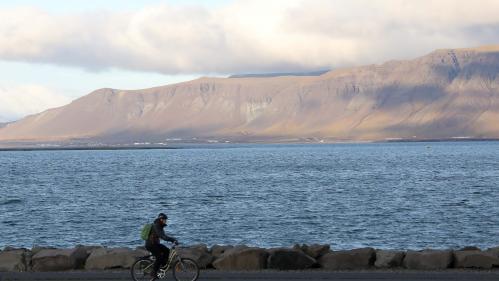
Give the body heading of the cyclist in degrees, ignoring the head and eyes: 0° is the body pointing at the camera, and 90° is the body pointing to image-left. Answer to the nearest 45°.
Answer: approximately 270°

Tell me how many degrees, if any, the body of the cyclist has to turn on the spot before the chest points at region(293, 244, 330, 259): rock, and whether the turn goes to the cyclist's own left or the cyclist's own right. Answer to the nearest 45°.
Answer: approximately 45° to the cyclist's own left

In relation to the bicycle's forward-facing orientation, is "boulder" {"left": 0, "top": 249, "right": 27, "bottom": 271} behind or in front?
behind

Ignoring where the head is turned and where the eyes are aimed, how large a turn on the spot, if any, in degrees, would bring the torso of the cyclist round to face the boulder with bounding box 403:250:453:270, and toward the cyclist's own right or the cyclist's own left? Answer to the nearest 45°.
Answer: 0° — they already face it

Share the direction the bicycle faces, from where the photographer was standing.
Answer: facing to the right of the viewer

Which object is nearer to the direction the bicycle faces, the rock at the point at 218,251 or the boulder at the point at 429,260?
the boulder

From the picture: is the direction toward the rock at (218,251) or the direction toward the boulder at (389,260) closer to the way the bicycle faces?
the boulder
